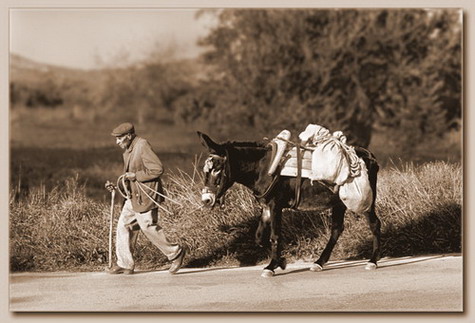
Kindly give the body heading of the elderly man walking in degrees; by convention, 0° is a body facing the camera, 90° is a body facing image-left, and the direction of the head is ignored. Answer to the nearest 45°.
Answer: approximately 90°

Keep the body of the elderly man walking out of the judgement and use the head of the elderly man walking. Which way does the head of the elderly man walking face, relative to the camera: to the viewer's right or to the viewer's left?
to the viewer's left

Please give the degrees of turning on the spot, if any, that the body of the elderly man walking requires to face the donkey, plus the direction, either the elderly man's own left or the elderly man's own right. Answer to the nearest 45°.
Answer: approximately 180°
